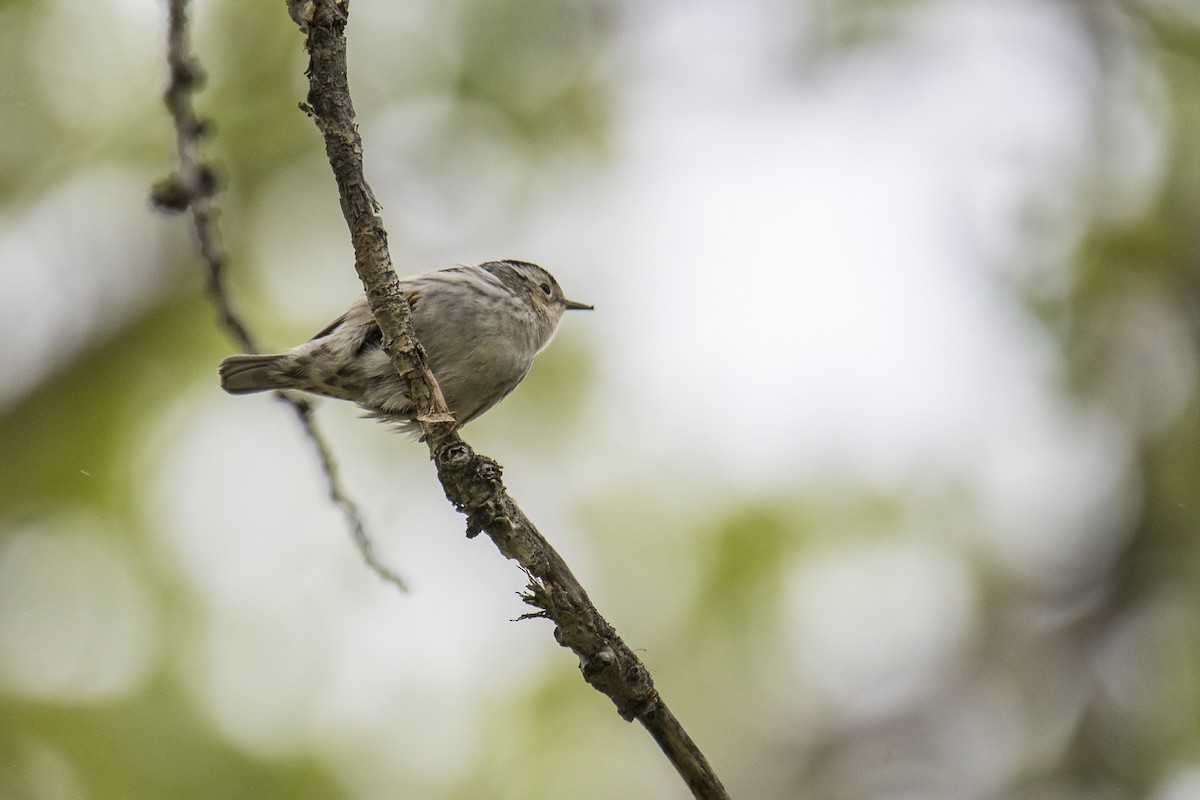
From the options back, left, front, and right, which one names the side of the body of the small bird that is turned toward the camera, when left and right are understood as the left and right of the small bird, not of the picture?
right

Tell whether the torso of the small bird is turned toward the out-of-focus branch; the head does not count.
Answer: no
